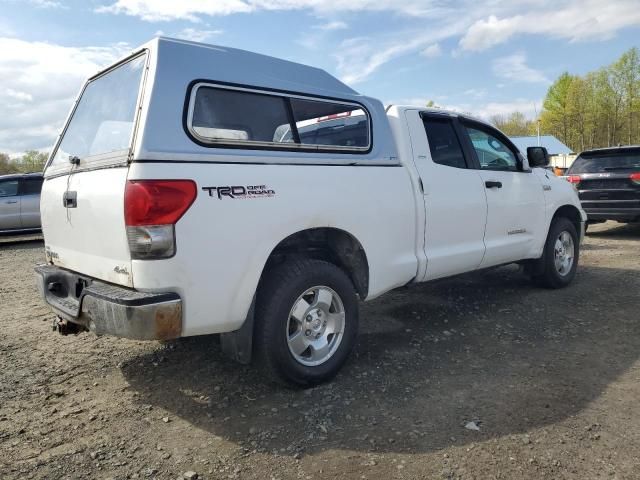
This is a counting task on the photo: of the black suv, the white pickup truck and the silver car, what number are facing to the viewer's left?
1

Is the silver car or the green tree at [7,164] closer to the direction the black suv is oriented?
the green tree

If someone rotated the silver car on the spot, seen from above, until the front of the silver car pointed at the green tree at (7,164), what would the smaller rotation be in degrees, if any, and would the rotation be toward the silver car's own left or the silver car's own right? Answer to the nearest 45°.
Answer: approximately 90° to the silver car's own right

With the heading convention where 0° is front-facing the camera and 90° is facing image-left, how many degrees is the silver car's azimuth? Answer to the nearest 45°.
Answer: approximately 90°

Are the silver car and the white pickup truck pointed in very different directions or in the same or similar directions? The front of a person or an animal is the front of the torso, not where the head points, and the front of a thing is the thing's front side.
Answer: very different directions

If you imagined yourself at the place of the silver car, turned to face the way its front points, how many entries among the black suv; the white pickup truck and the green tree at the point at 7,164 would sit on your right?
1

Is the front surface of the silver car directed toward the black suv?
no

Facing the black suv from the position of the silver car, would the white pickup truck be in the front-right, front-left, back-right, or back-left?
front-right

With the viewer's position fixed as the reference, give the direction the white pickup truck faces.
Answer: facing away from the viewer and to the right of the viewer

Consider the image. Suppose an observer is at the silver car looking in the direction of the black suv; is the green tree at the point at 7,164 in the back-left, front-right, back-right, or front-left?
back-left

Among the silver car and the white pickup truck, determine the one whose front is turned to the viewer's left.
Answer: the silver car

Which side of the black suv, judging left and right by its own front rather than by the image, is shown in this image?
back

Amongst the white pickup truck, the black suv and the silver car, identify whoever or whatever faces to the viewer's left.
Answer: the silver car

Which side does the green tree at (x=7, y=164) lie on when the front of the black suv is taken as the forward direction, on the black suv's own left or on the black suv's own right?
on the black suv's own left

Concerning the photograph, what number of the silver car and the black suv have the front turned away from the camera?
1

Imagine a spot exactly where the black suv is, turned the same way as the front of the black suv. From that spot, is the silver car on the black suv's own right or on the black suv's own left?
on the black suv's own left

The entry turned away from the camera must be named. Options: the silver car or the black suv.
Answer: the black suv
